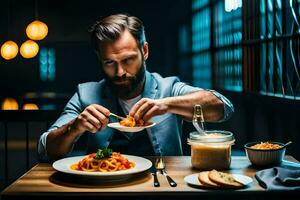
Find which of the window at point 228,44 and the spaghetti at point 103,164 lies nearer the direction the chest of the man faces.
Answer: the spaghetti

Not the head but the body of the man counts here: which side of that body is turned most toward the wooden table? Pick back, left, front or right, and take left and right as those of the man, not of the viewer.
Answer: front

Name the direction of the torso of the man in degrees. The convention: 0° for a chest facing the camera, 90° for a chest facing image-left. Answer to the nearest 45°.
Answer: approximately 0°

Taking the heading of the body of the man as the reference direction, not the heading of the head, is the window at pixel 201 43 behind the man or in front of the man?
behind

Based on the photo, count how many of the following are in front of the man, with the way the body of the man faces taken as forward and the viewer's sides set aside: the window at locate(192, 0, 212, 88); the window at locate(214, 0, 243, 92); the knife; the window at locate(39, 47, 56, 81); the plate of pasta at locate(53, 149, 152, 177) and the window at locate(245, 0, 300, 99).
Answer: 2

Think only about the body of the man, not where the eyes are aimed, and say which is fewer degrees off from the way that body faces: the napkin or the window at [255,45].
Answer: the napkin

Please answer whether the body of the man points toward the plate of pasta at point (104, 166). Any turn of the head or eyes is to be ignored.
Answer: yes

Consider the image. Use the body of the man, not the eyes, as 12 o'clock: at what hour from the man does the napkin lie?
The napkin is roughly at 11 o'clock from the man.

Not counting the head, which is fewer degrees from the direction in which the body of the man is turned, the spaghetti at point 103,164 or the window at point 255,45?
the spaghetti

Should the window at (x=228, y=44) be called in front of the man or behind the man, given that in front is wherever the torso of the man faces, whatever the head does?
behind

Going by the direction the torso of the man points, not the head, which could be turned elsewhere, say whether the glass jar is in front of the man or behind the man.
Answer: in front

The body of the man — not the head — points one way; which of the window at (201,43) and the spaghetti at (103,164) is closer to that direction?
the spaghetti

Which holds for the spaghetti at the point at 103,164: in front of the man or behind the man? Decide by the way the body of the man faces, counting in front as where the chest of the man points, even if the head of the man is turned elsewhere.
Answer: in front
